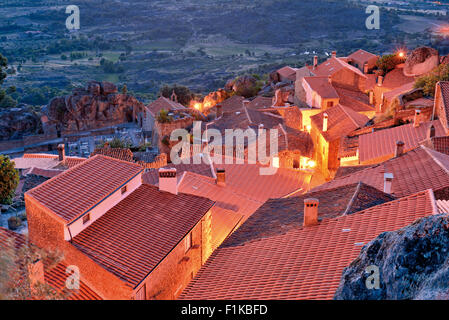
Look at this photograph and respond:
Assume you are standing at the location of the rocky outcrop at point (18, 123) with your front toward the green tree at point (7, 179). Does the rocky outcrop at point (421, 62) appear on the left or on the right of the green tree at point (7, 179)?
left

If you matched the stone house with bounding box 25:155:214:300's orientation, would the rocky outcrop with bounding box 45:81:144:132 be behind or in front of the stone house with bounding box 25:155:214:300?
behind

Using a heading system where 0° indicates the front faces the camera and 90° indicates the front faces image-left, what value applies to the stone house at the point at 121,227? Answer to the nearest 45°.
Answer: approximately 315°

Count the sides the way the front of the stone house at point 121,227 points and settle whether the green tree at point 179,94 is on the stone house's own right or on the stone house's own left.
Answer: on the stone house's own left

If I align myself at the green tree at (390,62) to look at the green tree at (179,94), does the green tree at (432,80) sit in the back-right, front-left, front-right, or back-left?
back-left

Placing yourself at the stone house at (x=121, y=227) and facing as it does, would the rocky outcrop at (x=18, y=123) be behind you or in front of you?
behind

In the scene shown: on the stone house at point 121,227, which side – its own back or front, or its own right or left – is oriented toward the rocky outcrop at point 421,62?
left
